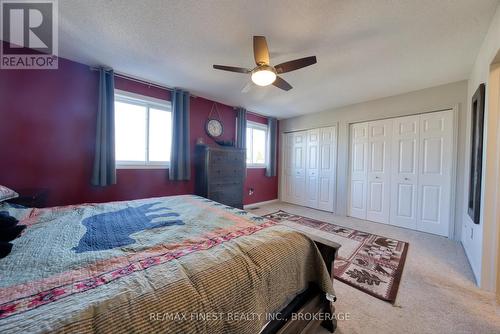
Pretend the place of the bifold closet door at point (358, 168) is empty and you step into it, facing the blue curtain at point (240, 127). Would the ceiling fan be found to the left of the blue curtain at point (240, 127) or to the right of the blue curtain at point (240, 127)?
left

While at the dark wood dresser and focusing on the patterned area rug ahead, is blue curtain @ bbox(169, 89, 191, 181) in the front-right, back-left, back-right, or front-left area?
back-right

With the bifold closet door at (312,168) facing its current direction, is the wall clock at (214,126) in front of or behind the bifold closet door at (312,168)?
in front

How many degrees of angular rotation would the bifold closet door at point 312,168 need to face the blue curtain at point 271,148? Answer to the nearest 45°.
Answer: approximately 45° to its right

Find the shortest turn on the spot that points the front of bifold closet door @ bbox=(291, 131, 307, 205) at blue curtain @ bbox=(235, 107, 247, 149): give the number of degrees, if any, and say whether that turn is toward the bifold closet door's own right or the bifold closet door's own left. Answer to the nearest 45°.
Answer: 0° — it already faces it

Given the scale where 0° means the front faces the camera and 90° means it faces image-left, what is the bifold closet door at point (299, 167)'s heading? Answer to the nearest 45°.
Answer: approximately 45°

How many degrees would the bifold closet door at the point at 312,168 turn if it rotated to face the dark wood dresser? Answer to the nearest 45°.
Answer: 0° — it already faces it

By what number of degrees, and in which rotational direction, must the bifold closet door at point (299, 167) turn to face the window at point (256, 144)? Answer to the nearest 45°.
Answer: approximately 45° to its right

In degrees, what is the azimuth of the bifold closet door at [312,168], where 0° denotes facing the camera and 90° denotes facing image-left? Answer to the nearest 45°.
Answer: approximately 45°
